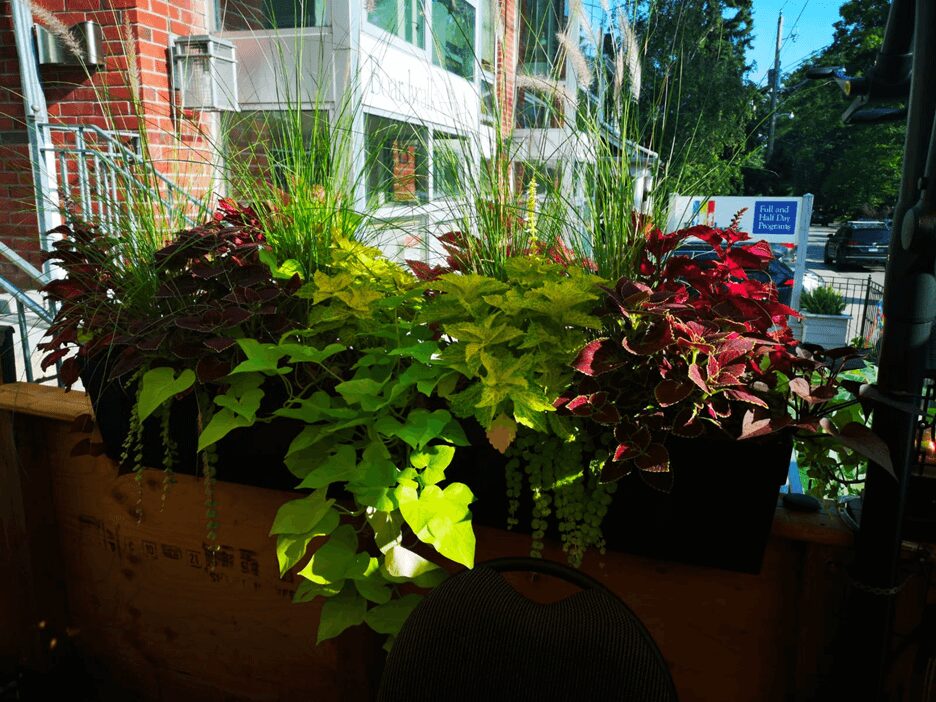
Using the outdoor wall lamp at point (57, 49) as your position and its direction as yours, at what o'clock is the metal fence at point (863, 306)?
The metal fence is roughly at 9 o'clock from the outdoor wall lamp.

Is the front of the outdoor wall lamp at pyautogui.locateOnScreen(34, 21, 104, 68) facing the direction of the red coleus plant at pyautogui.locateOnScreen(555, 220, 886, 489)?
yes

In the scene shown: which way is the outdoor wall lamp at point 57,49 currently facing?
toward the camera

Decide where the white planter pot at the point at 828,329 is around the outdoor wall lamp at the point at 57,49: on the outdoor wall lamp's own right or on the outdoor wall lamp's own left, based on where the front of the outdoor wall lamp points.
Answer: on the outdoor wall lamp's own left

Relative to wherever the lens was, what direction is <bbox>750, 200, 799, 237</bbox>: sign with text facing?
facing the viewer

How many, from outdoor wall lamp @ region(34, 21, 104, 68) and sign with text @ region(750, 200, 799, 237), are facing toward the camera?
2

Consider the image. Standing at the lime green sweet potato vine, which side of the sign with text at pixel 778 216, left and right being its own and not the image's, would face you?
front

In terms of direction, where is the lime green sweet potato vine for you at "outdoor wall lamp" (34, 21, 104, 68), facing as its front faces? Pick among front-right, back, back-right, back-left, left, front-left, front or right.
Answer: front

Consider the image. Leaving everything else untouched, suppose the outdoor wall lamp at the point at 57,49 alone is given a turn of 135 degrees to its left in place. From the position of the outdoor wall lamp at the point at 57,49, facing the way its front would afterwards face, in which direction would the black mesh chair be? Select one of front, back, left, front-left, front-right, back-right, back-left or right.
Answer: back-right

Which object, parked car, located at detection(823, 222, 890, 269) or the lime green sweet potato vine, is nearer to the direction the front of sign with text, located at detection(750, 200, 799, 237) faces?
the lime green sweet potato vine

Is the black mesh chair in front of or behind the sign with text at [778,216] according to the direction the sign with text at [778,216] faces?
in front

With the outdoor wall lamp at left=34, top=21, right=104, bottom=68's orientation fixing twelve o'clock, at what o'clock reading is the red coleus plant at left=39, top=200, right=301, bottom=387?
The red coleus plant is roughly at 12 o'clock from the outdoor wall lamp.

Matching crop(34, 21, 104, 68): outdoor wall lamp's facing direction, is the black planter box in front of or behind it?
in front
